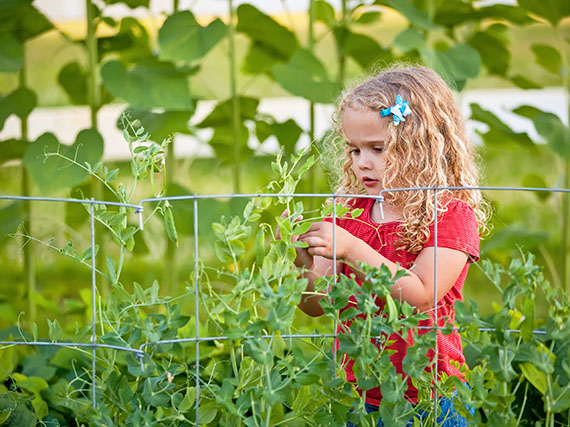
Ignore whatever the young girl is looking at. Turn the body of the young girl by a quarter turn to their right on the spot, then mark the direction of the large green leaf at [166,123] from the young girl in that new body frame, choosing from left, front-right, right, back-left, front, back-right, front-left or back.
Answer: front

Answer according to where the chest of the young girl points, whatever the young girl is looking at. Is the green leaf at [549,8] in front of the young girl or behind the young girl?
behind

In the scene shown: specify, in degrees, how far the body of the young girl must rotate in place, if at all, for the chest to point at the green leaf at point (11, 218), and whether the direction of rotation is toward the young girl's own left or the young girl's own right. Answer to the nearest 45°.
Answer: approximately 90° to the young girl's own right

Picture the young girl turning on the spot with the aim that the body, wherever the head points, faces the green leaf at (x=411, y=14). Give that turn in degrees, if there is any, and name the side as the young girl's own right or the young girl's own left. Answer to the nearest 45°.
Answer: approximately 135° to the young girl's own right

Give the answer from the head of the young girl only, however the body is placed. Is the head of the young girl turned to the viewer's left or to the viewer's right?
to the viewer's left

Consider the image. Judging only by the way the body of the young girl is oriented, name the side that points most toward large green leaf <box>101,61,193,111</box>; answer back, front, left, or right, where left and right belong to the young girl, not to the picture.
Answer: right

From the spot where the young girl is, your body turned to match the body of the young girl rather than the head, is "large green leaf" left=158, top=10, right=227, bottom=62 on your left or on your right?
on your right

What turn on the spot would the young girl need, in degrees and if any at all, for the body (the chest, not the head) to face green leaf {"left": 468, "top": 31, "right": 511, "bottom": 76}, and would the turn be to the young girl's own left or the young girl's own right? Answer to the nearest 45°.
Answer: approximately 135° to the young girl's own right

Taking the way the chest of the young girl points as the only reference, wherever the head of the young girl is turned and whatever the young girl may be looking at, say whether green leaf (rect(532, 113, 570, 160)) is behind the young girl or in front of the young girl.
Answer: behind

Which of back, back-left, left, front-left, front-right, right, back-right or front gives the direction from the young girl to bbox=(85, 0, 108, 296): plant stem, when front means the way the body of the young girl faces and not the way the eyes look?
right

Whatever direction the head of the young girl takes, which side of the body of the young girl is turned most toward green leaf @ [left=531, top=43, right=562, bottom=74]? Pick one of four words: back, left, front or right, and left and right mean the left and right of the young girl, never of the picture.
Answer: back

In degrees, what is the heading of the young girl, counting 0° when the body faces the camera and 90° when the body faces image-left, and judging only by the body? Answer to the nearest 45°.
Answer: approximately 45°
